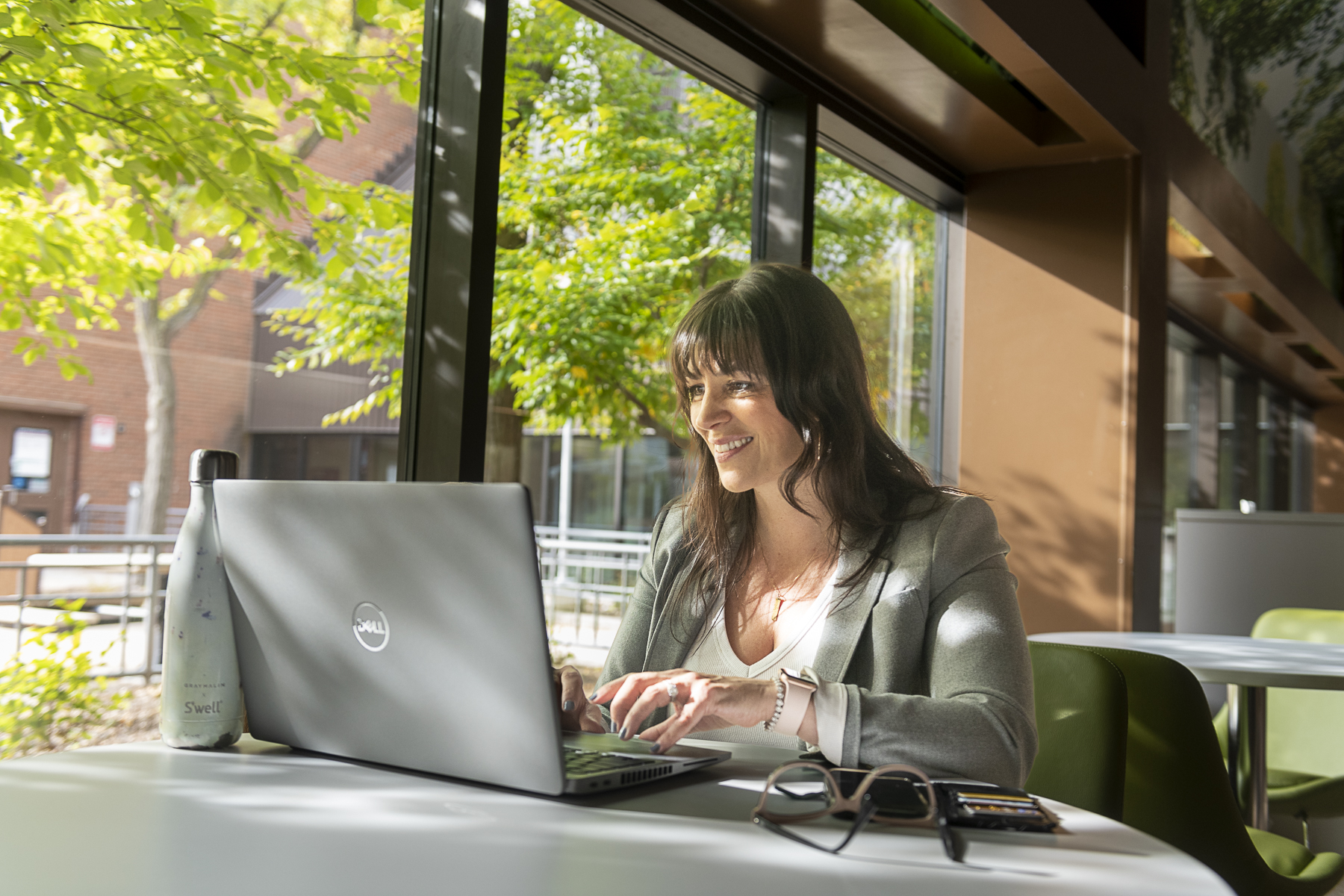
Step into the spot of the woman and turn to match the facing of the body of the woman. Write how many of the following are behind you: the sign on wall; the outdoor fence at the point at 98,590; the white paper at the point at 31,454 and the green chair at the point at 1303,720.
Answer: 1

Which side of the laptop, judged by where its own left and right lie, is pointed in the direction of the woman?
front

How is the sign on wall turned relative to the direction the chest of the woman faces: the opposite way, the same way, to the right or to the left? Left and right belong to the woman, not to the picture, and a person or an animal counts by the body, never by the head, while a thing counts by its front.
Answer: to the left

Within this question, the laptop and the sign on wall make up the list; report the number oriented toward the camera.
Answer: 1

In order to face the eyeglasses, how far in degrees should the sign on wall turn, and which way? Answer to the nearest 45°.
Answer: approximately 45° to its left

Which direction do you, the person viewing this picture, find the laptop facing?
facing away from the viewer and to the right of the viewer

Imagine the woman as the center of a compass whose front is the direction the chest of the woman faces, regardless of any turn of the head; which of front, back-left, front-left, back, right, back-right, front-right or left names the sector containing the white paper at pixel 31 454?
front-right

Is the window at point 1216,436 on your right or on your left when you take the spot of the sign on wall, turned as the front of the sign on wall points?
on your left

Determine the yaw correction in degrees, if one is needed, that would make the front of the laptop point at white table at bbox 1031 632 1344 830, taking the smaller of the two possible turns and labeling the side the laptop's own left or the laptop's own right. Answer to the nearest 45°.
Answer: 0° — it already faces it

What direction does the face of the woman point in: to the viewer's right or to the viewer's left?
to the viewer's left

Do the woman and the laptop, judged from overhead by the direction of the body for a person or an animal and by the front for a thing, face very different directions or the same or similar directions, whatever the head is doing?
very different directions

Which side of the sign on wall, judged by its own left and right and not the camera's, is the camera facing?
front

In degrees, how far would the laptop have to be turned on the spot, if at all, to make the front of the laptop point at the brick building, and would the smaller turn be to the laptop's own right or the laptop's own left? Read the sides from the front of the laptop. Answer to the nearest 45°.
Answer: approximately 90° to the laptop's own left

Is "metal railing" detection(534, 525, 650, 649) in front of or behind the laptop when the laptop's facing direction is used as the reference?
in front

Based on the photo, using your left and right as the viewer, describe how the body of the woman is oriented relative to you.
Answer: facing the viewer and to the left of the viewer
